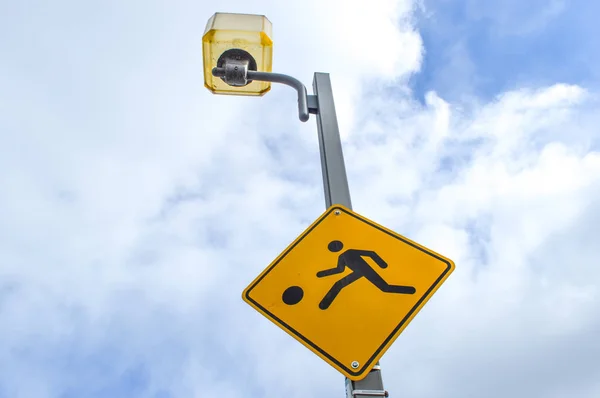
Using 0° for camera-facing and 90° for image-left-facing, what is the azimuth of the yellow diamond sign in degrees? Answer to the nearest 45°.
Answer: approximately 0°
